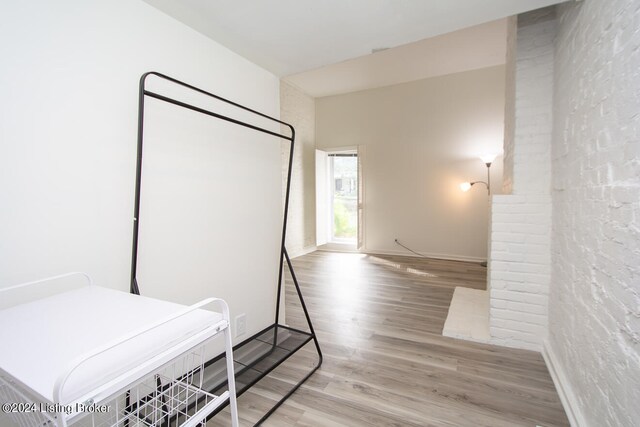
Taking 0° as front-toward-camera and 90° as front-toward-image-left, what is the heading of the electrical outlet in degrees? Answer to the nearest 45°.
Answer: approximately 315°

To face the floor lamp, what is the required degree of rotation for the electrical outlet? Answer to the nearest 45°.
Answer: approximately 90° to its left

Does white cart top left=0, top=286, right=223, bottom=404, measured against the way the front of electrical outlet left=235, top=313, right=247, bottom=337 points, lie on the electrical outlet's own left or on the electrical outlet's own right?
on the electrical outlet's own right

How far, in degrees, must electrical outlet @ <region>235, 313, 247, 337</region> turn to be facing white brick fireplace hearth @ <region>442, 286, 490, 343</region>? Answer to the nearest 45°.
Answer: approximately 45° to its left
